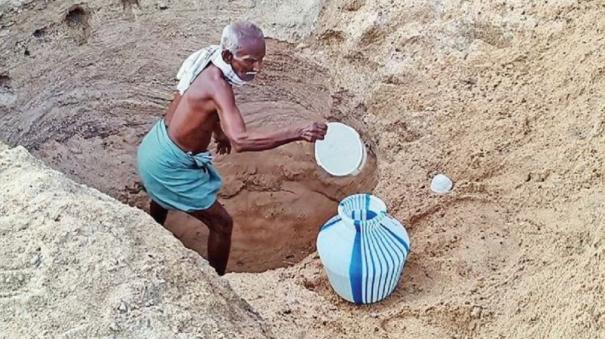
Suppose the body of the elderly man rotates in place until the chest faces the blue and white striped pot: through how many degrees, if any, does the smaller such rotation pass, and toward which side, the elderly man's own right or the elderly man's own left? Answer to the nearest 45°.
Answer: approximately 45° to the elderly man's own right

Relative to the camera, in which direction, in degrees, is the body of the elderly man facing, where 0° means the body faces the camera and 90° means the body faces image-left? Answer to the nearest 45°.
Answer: approximately 270°
